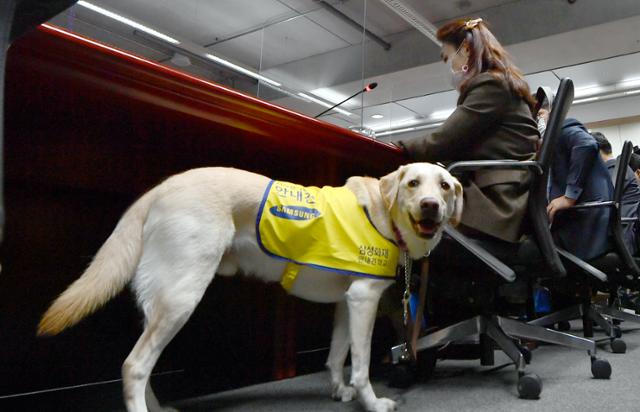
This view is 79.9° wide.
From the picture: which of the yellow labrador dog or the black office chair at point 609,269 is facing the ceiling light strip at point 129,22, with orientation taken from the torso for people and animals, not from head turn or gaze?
the black office chair

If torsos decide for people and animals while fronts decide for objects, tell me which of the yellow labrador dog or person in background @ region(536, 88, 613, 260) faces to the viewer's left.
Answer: the person in background

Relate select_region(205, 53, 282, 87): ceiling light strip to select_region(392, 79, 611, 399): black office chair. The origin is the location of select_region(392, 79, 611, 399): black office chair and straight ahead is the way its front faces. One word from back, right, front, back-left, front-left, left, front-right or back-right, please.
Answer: front-right

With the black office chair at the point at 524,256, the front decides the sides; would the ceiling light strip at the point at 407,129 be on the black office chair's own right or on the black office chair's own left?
on the black office chair's own right

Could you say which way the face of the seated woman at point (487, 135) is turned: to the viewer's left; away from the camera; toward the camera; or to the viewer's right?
to the viewer's left

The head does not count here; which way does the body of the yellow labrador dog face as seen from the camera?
to the viewer's right

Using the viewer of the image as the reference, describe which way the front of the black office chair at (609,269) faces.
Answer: facing to the left of the viewer

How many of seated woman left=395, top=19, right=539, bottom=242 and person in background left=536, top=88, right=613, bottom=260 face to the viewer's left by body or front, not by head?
2

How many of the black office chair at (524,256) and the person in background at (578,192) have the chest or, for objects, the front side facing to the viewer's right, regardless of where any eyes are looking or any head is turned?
0

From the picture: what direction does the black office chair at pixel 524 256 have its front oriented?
to the viewer's left

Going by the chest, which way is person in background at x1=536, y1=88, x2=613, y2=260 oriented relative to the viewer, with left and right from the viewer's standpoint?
facing to the left of the viewer

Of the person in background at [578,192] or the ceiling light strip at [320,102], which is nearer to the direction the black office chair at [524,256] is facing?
the ceiling light strip

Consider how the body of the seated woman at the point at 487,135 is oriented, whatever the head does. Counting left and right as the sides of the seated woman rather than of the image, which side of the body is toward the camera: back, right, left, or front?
left

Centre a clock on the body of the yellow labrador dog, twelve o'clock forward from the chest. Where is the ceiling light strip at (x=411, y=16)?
The ceiling light strip is roughly at 10 o'clock from the yellow labrador dog.
